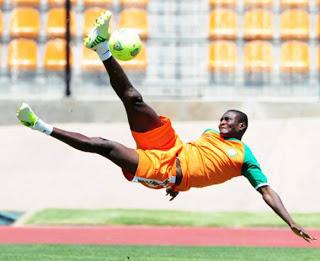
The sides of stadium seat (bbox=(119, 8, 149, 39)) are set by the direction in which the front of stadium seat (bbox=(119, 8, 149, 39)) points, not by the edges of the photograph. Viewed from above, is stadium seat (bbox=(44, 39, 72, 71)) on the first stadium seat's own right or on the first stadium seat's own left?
on the first stadium seat's own right

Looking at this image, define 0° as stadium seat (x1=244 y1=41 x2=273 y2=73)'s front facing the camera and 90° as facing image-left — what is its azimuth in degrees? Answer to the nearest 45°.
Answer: approximately 0°

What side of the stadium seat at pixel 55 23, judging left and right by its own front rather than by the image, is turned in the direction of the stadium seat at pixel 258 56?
left

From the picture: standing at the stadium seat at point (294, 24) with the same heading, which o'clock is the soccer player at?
The soccer player is roughly at 12 o'clock from the stadium seat.

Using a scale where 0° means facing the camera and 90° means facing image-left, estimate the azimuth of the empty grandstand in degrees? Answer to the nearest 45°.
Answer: approximately 0°

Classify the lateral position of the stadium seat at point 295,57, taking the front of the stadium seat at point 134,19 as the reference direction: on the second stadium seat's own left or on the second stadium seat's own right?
on the second stadium seat's own left

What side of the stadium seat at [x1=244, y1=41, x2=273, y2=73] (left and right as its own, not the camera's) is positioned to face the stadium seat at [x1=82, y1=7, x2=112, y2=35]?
right

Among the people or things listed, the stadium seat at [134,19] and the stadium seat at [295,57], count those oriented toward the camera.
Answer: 2
